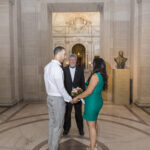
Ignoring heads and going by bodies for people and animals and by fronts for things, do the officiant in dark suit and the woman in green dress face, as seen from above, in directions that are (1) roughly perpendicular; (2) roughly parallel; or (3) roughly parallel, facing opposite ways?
roughly perpendicular

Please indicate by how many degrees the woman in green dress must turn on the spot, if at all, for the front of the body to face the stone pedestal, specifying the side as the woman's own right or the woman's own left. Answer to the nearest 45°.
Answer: approximately 90° to the woman's own right

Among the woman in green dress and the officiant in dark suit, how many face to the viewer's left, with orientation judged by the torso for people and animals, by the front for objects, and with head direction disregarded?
1

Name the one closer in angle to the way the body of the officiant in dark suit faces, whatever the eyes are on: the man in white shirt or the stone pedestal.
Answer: the man in white shirt

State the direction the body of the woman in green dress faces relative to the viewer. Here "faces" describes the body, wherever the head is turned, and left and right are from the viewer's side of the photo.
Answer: facing to the left of the viewer

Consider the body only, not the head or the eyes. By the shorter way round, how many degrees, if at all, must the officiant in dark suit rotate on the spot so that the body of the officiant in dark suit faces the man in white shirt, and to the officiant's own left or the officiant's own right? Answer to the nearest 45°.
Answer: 0° — they already face them

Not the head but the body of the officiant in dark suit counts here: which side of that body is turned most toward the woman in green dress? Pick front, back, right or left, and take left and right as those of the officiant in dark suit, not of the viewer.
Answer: front

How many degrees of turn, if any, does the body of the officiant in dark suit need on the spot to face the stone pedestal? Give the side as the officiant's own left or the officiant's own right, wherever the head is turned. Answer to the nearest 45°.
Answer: approximately 135° to the officiant's own left

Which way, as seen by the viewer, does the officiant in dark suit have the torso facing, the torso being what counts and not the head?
toward the camera

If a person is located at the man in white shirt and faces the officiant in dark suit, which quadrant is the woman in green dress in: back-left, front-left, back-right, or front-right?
front-right

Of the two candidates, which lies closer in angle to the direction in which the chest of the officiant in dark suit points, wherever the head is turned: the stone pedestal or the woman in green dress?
the woman in green dress
